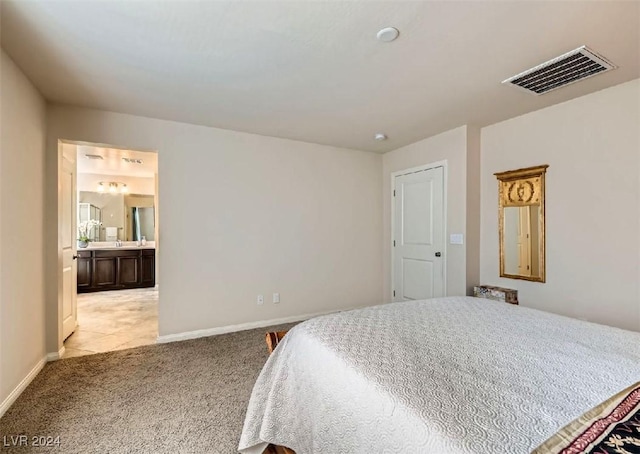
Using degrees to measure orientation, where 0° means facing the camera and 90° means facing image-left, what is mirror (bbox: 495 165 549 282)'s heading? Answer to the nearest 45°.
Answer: approximately 45°

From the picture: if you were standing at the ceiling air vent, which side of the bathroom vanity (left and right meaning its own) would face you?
front

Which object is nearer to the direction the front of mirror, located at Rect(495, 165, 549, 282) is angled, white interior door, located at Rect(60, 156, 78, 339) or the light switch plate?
the white interior door

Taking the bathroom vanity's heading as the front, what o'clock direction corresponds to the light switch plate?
The light switch plate is roughly at 11 o'clock from the bathroom vanity.

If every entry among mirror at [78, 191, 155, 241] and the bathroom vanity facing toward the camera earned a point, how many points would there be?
2

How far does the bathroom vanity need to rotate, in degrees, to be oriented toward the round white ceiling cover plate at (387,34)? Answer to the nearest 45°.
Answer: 0° — it already faces it

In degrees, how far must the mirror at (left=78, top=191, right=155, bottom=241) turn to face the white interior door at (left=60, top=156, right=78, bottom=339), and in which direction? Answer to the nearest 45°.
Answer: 0° — it already faces it
